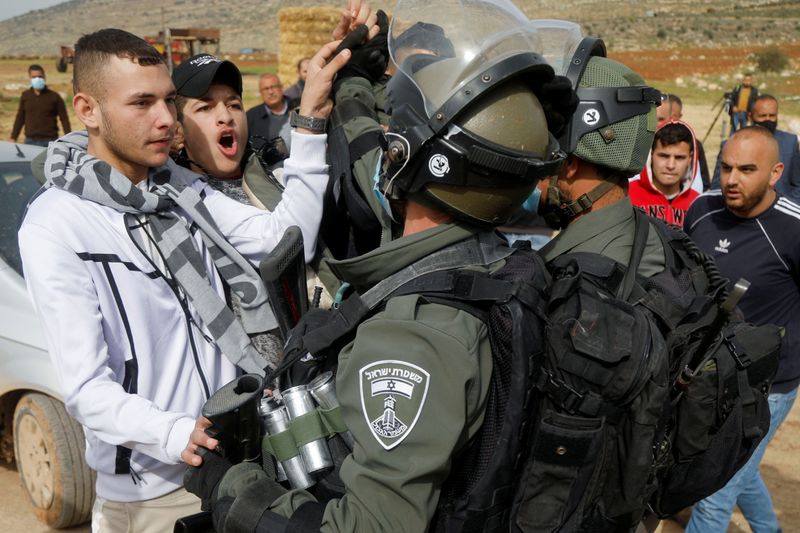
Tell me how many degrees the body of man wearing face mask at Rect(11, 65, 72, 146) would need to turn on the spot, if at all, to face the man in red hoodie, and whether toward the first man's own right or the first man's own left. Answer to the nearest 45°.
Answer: approximately 45° to the first man's own left

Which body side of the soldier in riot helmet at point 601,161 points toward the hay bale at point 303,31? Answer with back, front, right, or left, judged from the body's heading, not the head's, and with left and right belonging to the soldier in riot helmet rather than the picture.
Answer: front

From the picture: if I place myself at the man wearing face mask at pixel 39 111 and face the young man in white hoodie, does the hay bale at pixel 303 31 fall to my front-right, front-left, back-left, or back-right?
back-left

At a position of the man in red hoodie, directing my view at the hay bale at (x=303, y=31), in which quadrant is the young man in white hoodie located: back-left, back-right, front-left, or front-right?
back-left

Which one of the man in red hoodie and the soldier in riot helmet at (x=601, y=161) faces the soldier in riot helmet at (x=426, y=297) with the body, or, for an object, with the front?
the man in red hoodie

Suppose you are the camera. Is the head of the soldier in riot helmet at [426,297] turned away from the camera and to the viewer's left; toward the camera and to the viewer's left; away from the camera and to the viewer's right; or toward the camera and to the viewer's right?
away from the camera and to the viewer's left

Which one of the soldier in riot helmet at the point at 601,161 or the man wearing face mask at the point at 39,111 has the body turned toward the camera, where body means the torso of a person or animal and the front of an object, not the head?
the man wearing face mask

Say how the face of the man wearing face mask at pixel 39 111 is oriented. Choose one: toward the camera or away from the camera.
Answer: toward the camera

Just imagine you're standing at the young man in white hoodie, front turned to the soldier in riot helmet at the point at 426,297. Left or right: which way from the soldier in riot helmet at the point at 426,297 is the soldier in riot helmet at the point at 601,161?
left

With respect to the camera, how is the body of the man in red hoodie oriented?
toward the camera

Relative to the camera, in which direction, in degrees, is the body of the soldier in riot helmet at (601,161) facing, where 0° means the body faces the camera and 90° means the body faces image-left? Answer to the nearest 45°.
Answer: approximately 135°

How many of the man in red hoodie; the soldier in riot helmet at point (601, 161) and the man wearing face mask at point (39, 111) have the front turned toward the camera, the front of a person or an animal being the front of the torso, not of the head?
2

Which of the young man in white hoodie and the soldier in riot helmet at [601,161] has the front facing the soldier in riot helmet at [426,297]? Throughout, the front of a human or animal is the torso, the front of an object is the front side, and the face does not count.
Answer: the young man in white hoodie

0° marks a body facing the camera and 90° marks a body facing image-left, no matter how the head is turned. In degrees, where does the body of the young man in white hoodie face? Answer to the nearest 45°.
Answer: approximately 315°

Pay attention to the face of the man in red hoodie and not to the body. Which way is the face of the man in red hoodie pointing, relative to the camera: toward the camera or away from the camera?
toward the camera

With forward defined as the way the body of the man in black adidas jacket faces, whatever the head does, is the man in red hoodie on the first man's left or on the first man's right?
on the first man's right

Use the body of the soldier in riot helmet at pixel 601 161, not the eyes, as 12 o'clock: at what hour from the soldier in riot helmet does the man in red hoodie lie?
The man in red hoodie is roughly at 2 o'clock from the soldier in riot helmet.

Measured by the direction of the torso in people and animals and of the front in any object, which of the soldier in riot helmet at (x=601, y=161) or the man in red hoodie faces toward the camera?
the man in red hoodie

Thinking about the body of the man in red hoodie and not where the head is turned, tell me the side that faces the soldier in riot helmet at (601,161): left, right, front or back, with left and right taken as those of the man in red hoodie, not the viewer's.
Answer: front

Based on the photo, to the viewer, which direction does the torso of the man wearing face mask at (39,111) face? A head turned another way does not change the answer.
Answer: toward the camera

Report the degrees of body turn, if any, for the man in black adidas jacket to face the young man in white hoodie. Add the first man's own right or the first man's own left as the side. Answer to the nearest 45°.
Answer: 0° — they already face them

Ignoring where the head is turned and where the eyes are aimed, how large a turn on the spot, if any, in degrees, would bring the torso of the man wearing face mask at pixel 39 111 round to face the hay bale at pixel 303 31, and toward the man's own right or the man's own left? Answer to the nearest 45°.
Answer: approximately 135° to the man's own left
